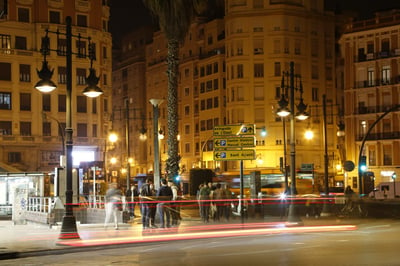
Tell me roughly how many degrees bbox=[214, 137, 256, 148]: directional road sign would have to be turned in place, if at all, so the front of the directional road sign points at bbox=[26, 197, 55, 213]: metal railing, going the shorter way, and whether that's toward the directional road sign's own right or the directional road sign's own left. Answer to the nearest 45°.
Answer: approximately 90° to the directional road sign's own right

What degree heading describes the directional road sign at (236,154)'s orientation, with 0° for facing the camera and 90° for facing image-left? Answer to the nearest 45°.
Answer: approximately 0°

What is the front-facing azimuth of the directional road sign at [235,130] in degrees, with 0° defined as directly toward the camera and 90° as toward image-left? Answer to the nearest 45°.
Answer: approximately 0°

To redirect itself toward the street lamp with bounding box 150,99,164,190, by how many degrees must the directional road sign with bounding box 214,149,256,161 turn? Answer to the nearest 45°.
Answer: approximately 90° to its right

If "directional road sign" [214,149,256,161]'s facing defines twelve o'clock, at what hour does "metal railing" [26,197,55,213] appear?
The metal railing is roughly at 3 o'clock from the directional road sign.

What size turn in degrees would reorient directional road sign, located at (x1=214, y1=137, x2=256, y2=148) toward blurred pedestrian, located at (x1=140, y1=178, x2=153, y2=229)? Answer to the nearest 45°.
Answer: approximately 45° to its right

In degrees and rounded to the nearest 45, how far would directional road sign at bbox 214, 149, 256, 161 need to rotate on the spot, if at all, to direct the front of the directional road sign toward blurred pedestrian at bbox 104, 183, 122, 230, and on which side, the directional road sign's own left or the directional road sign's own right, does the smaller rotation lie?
approximately 45° to the directional road sign's own right
